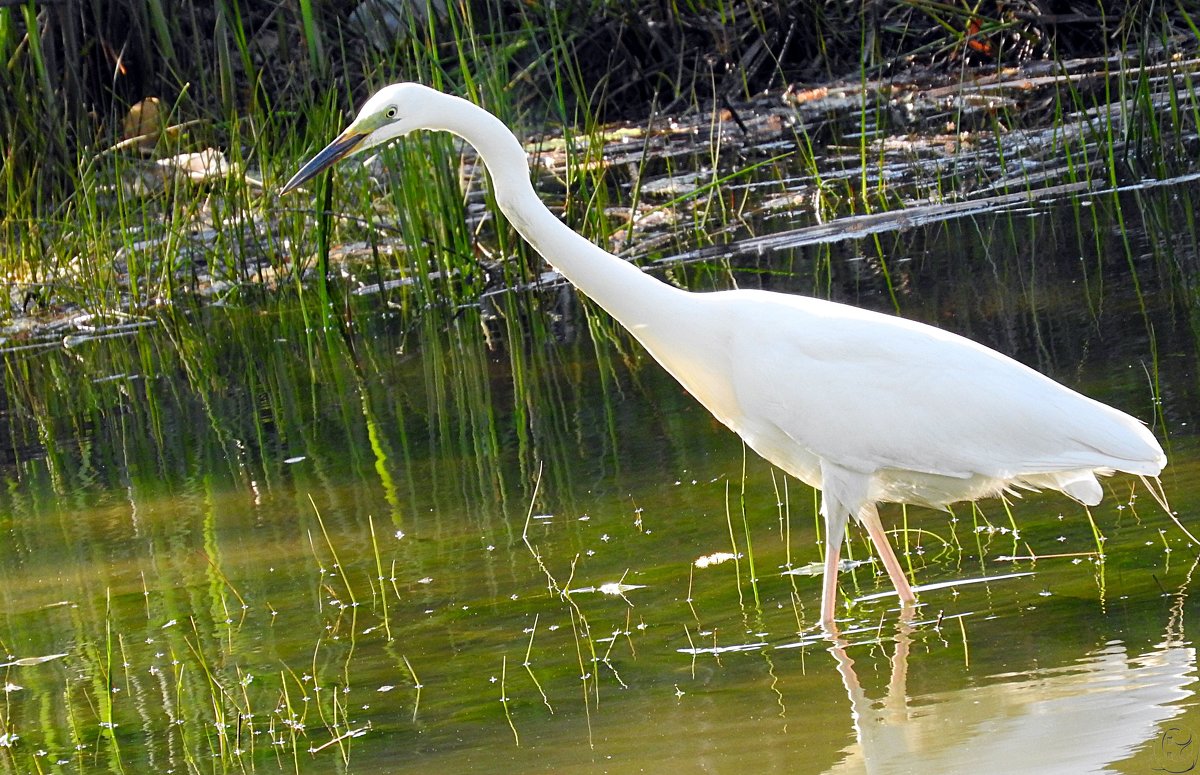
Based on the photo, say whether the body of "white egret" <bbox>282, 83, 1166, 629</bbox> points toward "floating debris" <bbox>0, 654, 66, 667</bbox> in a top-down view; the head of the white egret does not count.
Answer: yes

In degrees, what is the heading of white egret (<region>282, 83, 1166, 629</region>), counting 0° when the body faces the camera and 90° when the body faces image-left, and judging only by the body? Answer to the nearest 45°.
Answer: approximately 90°

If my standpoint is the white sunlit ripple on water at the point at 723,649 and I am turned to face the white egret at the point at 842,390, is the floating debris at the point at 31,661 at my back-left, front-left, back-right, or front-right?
back-left
